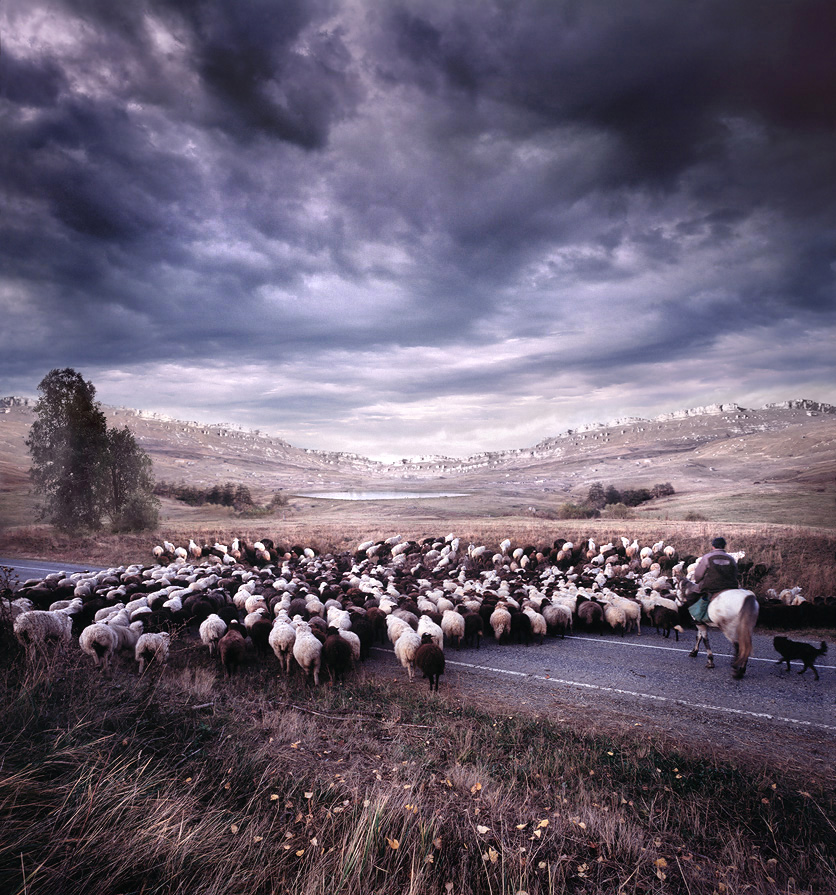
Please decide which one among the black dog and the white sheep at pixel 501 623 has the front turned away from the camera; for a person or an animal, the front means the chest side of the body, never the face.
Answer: the white sheep

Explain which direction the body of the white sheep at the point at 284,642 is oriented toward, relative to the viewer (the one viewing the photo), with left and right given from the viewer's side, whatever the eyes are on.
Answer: facing away from the viewer

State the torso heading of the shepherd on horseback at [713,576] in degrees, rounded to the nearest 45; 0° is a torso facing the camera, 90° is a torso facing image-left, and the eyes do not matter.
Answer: approximately 135°

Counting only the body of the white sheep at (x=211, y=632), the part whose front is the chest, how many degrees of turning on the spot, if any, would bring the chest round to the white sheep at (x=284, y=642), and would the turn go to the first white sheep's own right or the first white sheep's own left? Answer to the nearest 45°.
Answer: approximately 135° to the first white sheep's own right

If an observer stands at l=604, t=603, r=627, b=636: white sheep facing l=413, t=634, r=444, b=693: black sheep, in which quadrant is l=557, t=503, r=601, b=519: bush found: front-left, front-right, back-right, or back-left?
back-right

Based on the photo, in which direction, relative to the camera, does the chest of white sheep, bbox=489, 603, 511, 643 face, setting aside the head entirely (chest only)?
away from the camera
